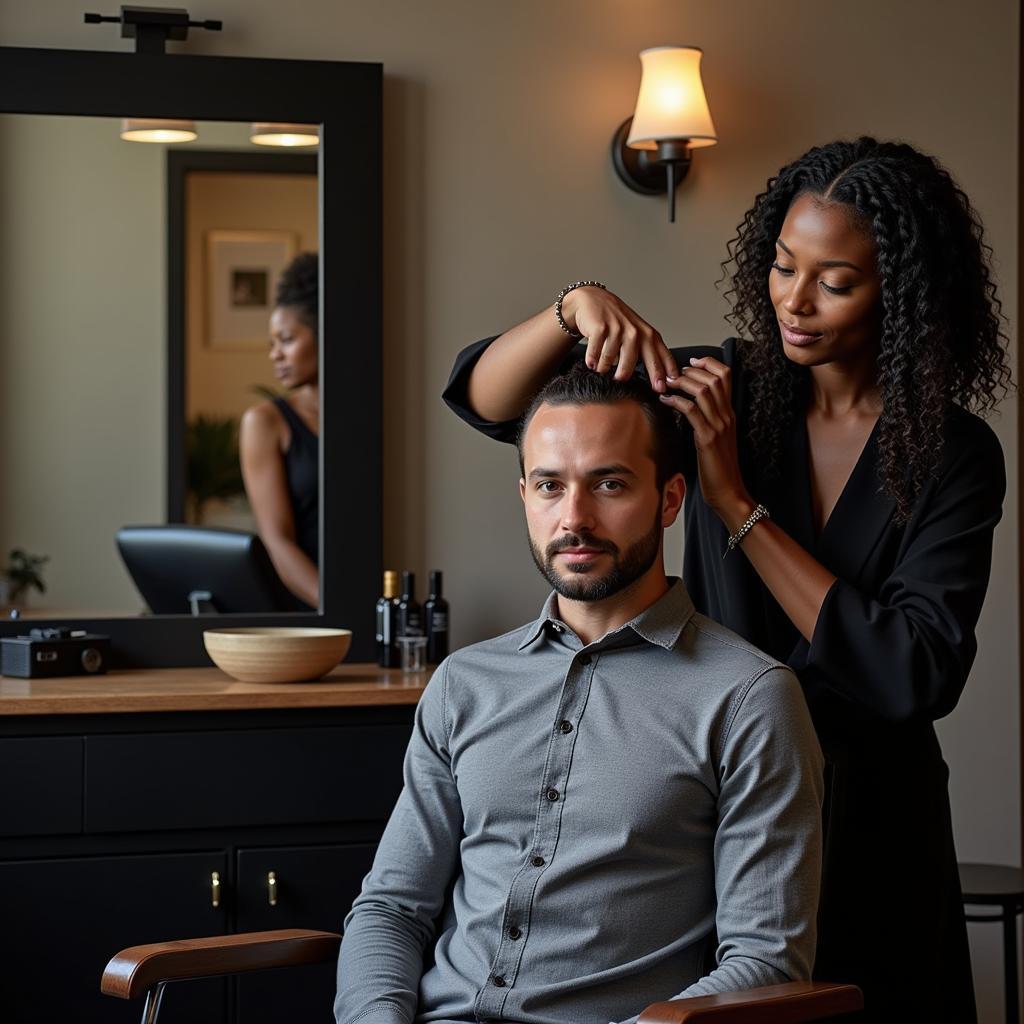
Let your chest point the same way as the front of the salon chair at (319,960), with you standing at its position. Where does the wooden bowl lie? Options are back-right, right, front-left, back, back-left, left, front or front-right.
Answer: back-right

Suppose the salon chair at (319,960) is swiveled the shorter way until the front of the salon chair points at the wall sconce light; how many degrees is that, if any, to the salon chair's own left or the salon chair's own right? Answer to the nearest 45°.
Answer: approximately 135° to the salon chair's own right

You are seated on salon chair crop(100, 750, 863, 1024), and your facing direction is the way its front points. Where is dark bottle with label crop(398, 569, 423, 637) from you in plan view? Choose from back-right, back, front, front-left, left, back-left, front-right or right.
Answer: back-right

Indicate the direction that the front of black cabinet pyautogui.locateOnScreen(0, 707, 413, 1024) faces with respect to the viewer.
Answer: facing the viewer

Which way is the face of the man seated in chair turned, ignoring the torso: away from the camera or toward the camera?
toward the camera

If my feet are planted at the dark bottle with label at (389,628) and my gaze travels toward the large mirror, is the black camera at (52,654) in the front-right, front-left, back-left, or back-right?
front-left

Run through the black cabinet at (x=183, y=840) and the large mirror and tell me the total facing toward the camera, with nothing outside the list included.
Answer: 2

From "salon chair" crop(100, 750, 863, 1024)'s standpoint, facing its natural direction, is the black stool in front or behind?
behind

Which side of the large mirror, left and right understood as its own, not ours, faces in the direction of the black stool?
left

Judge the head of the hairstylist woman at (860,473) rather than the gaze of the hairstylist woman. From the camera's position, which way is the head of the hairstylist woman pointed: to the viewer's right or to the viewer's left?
to the viewer's left

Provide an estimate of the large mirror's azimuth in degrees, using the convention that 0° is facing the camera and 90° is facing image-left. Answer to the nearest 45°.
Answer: approximately 0°

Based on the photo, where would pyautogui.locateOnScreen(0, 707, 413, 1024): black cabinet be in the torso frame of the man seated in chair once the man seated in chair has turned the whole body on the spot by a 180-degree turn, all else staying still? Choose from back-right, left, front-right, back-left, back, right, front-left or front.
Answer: left

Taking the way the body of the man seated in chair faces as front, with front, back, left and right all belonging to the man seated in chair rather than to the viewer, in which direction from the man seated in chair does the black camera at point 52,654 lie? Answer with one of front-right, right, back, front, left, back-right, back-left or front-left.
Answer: right
